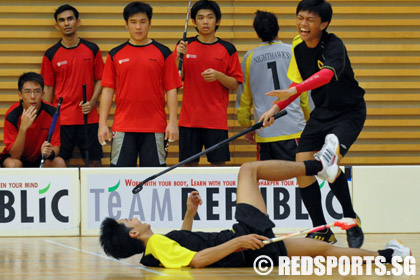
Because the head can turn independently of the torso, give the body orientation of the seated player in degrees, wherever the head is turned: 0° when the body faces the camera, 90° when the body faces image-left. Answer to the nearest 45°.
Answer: approximately 0°
